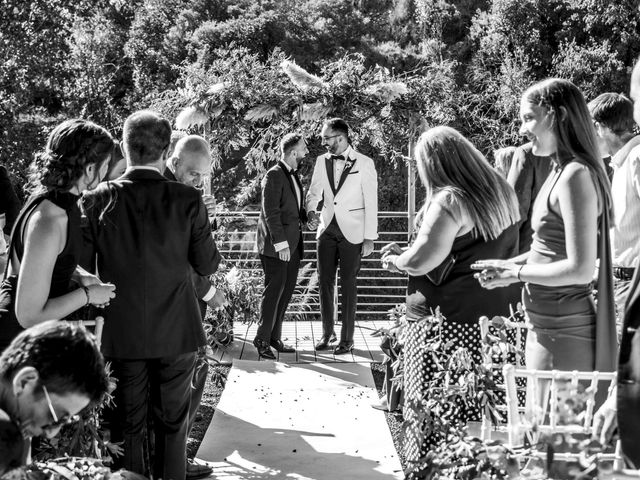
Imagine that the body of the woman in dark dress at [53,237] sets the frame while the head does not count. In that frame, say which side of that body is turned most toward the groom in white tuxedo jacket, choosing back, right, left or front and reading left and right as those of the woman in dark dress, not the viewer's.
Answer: front

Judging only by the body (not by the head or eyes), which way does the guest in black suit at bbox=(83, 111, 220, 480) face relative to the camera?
away from the camera

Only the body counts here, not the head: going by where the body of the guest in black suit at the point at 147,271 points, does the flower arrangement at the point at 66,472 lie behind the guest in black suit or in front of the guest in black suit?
behind

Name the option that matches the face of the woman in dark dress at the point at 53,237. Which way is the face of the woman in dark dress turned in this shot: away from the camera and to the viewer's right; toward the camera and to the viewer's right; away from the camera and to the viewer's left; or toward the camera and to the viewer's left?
away from the camera and to the viewer's right

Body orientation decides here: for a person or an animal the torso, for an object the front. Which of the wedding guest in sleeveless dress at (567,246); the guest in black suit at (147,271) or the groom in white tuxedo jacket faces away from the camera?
the guest in black suit

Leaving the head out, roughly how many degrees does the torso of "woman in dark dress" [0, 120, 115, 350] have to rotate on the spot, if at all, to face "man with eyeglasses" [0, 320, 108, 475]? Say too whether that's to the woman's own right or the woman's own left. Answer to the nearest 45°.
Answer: approximately 135° to the woman's own right

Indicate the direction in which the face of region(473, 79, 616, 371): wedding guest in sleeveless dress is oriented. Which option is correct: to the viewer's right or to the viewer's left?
to the viewer's left

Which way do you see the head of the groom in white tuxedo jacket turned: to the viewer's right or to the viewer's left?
to the viewer's left

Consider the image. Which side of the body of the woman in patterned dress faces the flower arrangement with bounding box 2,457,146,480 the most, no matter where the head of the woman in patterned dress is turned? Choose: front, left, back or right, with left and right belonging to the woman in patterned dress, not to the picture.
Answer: left

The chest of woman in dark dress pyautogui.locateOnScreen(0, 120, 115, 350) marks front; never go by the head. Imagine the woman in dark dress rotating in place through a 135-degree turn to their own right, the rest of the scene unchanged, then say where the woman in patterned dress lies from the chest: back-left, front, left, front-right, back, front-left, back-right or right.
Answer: left

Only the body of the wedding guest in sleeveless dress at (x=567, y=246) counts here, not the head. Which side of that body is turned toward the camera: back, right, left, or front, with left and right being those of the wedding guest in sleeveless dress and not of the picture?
left

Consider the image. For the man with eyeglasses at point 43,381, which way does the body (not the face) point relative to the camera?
to the viewer's right

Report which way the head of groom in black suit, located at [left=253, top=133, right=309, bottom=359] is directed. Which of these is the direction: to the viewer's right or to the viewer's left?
to the viewer's right
